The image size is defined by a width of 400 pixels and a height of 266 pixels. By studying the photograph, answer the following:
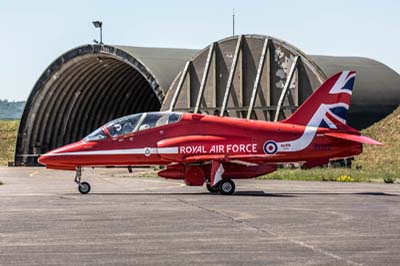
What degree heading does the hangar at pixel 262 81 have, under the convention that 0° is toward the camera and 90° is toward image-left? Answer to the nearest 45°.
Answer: approximately 45°

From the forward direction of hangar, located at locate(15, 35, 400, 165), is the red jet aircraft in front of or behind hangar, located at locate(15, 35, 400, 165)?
in front

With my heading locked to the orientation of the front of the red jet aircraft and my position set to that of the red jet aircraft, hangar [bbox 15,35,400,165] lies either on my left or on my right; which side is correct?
on my right

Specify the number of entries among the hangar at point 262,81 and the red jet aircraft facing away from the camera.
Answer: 0

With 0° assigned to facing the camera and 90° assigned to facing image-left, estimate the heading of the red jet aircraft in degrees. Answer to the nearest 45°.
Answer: approximately 90°
